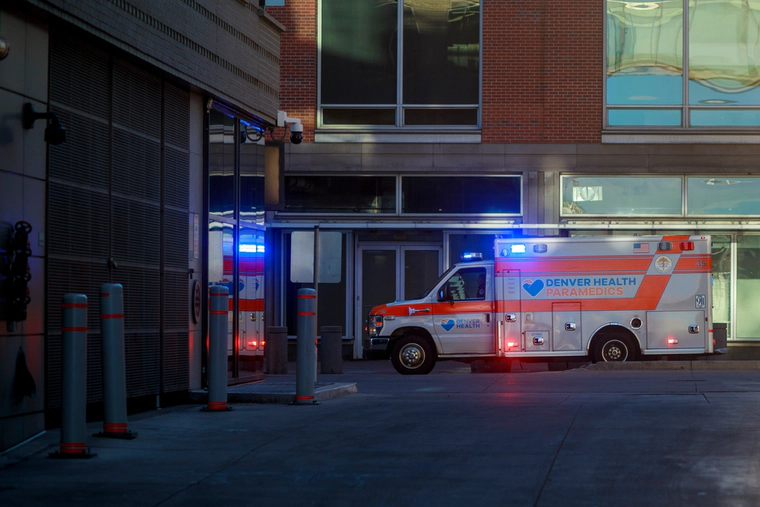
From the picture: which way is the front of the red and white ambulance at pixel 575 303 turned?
to the viewer's left

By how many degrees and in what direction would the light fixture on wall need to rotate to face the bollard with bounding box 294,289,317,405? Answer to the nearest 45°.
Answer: approximately 45° to its left

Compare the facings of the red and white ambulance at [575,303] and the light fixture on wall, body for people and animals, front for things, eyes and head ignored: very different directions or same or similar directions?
very different directions

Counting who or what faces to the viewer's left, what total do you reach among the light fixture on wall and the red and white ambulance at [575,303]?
1

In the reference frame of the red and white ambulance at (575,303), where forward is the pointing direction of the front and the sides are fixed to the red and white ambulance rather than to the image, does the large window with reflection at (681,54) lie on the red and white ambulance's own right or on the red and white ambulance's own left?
on the red and white ambulance's own right

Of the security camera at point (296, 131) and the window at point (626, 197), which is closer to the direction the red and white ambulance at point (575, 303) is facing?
the security camera

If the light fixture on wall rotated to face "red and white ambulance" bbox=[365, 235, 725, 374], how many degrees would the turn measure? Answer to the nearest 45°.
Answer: approximately 45° to its left

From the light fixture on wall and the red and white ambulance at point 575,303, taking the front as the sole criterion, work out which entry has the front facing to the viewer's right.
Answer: the light fixture on wall

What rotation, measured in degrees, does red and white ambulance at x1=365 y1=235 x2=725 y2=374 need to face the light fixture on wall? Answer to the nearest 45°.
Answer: approximately 90° to its left

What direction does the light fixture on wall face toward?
to the viewer's right

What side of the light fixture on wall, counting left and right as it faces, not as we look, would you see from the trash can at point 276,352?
left

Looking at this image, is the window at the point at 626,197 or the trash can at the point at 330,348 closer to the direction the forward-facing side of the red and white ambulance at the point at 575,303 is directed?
the trash can
